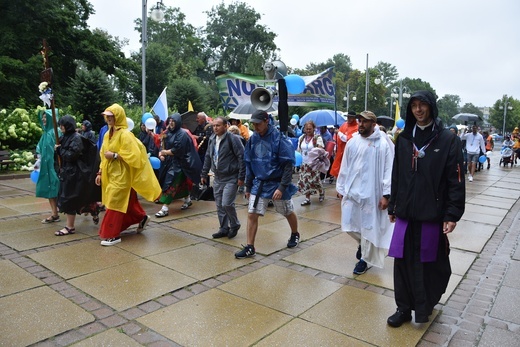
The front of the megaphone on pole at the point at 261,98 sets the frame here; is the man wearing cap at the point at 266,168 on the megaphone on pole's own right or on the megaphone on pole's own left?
on the megaphone on pole's own left

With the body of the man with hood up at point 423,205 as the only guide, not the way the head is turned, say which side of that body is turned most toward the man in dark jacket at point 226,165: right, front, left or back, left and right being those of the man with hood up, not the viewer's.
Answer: right

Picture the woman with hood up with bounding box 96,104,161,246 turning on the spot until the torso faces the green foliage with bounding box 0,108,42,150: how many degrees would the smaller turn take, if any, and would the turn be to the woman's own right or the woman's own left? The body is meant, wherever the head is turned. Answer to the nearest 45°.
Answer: approximately 135° to the woman's own right

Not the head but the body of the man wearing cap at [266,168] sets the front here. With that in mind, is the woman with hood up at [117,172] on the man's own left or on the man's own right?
on the man's own right

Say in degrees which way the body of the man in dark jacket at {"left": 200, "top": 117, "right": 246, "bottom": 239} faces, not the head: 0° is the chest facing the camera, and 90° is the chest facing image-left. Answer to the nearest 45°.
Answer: approximately 45°

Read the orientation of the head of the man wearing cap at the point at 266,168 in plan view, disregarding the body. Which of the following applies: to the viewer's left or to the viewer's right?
to the viewer's left

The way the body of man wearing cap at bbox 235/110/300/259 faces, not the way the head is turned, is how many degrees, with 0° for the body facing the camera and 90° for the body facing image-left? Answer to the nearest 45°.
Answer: approximately 45°

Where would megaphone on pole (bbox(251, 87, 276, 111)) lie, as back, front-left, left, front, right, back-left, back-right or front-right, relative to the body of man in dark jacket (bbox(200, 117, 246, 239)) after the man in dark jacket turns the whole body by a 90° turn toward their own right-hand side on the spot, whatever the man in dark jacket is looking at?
right

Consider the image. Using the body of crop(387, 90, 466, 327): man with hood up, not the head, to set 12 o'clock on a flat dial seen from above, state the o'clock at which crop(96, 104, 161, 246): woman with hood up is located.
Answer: crop(96, 104, 161, 246): woman with hood up is roughly at 2 o'clock from crop(387, 90, 466, 327): man with hood up.

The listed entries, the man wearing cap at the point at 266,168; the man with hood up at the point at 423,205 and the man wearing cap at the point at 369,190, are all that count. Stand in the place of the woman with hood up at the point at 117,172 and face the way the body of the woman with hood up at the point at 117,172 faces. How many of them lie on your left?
3

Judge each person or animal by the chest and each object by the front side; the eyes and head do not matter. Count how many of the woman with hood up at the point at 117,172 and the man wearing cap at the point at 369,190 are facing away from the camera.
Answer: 0

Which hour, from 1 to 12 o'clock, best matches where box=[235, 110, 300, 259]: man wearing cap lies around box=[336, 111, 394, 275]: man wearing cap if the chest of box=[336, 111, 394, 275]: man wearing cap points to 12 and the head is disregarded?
box=[235, 110, 300, 259]: man wearing cap is roughly at 2 o'clock from box=[336, 111, 394, 275]: man wearing cap.

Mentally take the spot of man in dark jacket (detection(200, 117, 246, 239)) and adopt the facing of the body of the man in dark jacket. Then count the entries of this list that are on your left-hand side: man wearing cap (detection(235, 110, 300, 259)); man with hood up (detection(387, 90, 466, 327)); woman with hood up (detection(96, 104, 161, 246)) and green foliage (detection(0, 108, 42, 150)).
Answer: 2

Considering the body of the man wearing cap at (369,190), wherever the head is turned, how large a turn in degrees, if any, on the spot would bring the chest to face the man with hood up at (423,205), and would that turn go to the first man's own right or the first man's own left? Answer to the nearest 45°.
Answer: approximately 45° to the first man's own left
